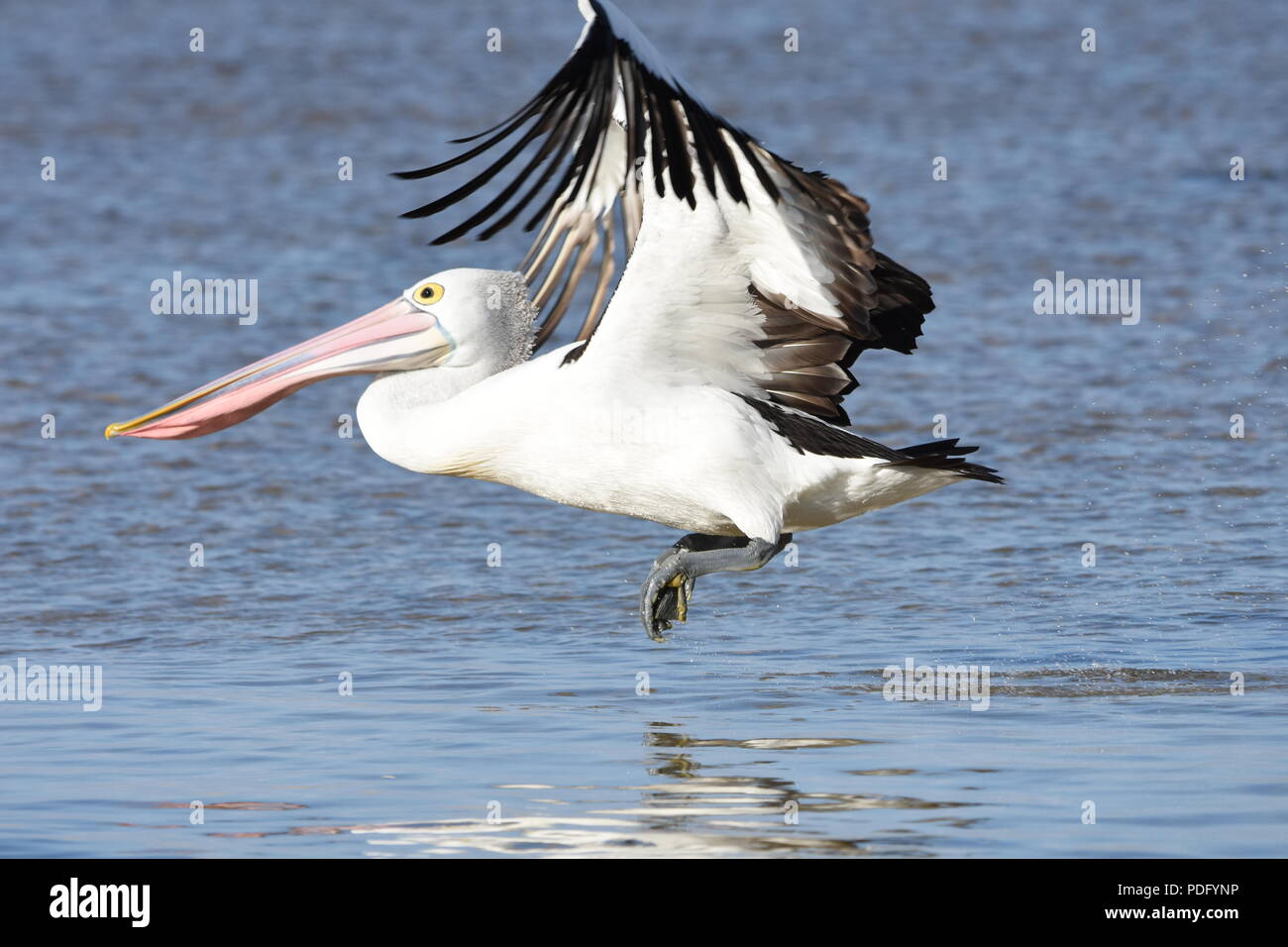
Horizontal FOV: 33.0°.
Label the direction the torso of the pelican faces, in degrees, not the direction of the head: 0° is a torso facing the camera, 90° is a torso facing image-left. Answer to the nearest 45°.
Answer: approximately 90°
